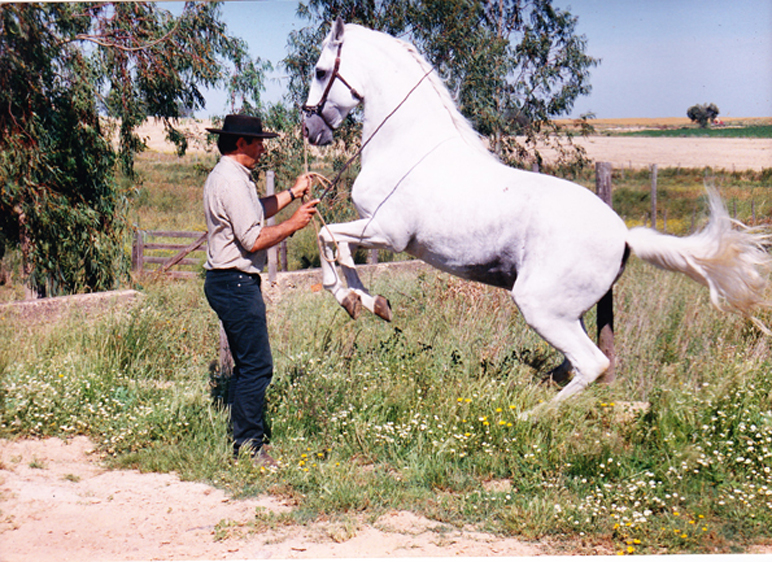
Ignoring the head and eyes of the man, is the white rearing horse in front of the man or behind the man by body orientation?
in front

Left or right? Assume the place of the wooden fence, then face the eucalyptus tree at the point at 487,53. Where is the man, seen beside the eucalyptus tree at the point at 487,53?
right

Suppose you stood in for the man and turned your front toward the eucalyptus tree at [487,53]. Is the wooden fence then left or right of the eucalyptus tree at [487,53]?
left

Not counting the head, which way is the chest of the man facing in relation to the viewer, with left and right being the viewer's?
facing to the right of the viewer

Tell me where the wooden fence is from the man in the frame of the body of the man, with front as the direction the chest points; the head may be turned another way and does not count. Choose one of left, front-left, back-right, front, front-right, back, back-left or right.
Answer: left

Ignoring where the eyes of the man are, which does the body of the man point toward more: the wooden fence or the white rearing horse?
the white rearing horse

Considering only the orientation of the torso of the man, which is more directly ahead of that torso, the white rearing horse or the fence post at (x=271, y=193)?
the white rearing horse

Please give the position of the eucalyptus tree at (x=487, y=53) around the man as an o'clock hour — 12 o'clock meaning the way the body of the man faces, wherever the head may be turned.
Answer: The eucalyptus tree is roughly at 10 o'clock from the man.

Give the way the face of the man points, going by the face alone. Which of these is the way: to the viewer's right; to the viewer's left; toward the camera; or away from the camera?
to the viewer's right

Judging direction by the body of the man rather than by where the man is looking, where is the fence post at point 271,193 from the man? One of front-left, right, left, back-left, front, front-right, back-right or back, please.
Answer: left
